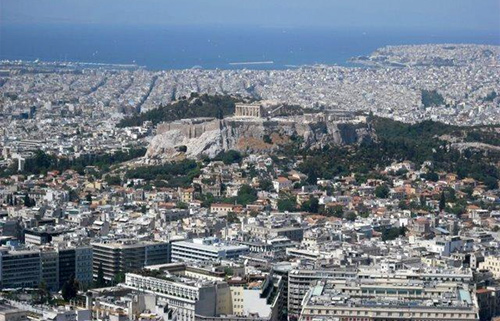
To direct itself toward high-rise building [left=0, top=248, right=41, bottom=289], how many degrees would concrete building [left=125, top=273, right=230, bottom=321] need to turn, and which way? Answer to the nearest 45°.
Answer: approximately 90° to its right

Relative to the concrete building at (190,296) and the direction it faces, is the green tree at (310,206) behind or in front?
behind

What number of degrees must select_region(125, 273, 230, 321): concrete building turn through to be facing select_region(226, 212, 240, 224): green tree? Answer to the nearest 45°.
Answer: approximately 135° to its right

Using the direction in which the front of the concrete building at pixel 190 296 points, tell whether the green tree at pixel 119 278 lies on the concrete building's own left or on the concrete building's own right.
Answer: on the concrete building's own right

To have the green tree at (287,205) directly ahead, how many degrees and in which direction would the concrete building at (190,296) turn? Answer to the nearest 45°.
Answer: approximately 135° to its right

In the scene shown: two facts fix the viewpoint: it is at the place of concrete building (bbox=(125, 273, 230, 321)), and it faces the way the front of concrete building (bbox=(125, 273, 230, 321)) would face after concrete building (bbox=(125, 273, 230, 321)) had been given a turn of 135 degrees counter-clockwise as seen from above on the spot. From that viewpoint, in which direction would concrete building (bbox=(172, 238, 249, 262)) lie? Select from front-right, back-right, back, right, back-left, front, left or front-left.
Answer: left

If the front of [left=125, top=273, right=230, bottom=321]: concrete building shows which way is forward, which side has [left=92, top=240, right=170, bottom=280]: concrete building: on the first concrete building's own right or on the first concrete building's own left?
on the first concrete building's own right

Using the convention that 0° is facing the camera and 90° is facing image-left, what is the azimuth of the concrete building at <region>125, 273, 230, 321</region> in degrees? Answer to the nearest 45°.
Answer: approximately 45°

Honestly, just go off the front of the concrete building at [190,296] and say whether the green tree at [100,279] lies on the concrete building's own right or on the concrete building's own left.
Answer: on the concrete building's own right
